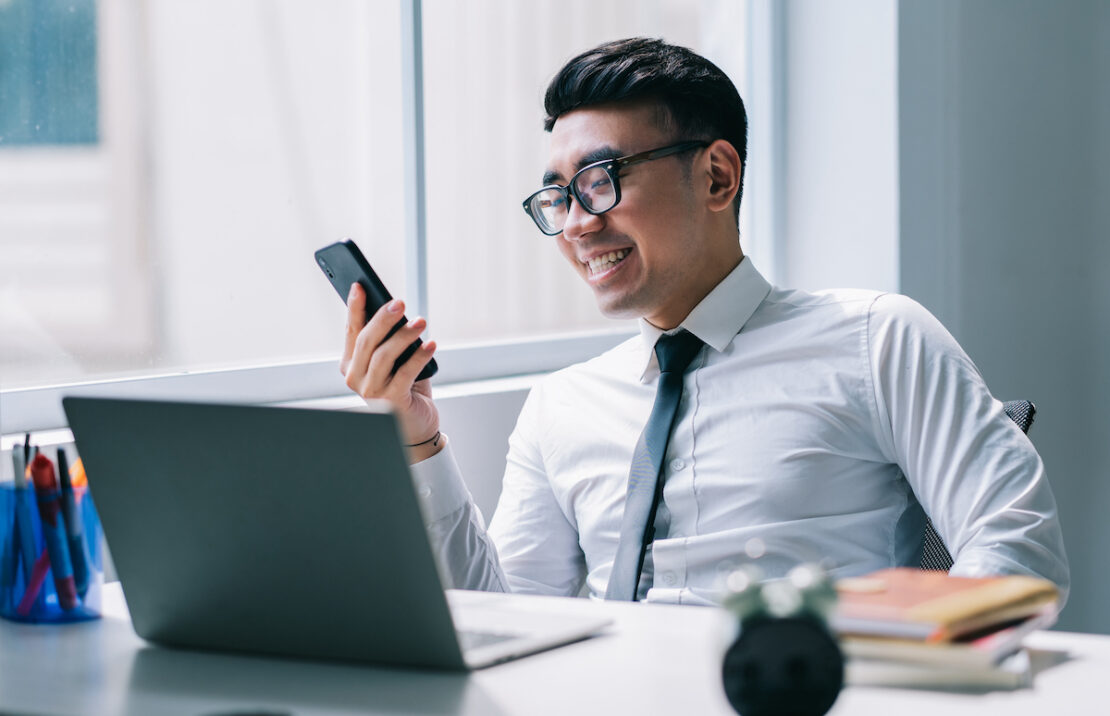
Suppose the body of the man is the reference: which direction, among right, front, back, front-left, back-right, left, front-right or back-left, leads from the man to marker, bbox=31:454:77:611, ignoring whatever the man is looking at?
front

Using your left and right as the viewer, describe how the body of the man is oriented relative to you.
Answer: facing the viewer and to the left of the viewer

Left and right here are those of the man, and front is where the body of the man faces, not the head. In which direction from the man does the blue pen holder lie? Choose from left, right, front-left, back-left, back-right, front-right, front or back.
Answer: front

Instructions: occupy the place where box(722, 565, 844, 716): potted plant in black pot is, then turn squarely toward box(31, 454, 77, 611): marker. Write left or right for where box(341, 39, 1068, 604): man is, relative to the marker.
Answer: right

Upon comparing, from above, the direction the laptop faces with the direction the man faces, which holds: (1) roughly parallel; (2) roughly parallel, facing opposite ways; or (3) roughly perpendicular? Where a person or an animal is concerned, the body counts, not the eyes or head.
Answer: roughly parallel, facing opposite ways

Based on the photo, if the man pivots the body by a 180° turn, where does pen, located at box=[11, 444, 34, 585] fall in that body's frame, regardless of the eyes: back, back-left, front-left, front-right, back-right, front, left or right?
back

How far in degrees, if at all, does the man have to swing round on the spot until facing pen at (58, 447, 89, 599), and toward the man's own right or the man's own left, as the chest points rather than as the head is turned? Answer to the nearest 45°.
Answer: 0° — they already face it
